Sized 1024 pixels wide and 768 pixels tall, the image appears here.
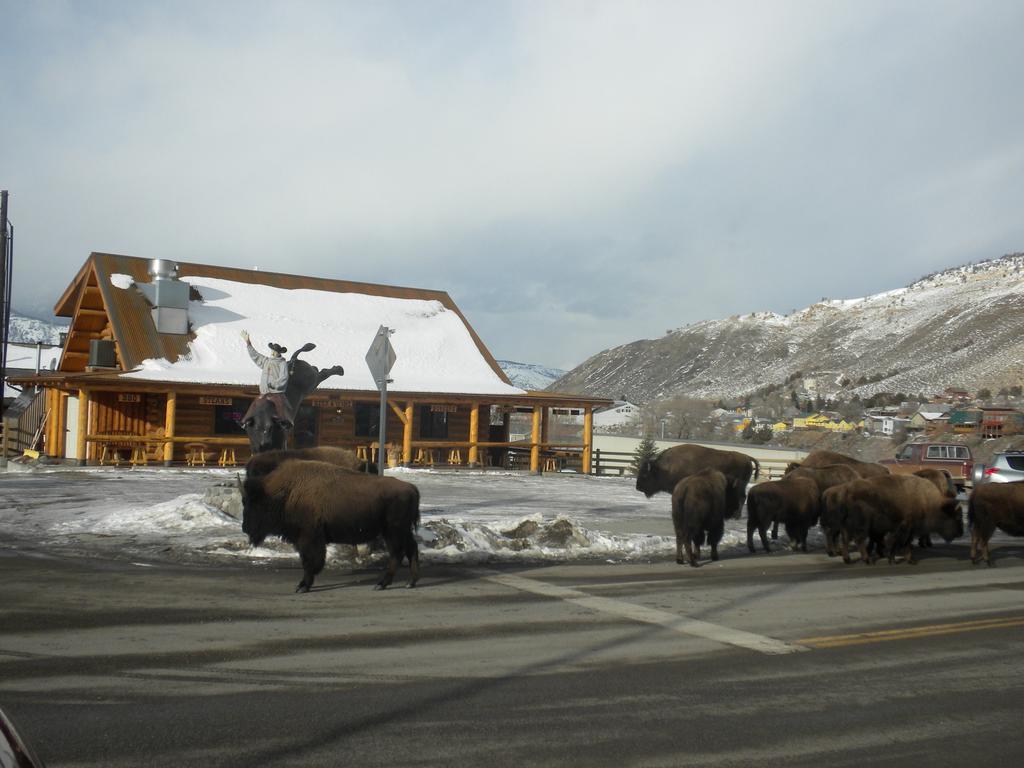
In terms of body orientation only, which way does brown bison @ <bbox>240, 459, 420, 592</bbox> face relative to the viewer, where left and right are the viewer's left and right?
facing to the left of the viewer

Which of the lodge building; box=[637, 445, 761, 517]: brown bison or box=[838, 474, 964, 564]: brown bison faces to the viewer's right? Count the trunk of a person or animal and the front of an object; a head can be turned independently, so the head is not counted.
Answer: box=[838, 474, 964, 564]: brown bison

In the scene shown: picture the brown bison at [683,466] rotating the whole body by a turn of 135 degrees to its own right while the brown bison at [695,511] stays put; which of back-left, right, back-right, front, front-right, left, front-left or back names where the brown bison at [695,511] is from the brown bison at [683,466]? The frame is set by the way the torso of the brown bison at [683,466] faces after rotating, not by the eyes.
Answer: back-right

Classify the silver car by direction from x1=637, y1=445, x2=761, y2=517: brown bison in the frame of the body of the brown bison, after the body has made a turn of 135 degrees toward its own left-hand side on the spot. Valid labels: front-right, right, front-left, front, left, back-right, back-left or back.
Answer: left

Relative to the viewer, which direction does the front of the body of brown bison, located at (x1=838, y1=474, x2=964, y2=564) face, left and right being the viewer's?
facing to the right of the viewer

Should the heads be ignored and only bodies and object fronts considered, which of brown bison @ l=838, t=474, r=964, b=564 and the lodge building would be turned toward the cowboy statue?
the lodge building

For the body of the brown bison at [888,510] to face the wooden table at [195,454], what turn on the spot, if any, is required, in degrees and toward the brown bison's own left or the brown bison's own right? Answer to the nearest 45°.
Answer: approximately 135° to the brown bison's own left

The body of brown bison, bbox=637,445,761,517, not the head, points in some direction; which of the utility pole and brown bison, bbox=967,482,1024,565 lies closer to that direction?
the utility pole

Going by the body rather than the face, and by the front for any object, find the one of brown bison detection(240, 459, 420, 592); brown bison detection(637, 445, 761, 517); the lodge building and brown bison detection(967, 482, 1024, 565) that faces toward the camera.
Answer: the lodge building

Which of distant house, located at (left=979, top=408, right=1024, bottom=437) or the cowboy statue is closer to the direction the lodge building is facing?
the cowboy statue

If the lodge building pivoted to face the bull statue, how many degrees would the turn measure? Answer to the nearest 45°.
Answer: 0° — it already faces it

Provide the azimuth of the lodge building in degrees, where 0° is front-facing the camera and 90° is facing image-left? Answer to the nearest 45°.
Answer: approximately 0°

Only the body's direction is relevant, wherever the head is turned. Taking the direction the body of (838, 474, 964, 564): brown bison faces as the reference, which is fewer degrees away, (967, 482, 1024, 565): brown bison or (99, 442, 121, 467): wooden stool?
the brown bison
